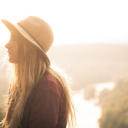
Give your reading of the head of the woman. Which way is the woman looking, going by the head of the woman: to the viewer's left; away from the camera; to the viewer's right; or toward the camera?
to the viewer's left

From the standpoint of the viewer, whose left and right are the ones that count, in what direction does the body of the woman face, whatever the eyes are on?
facing to the left of the viewer
